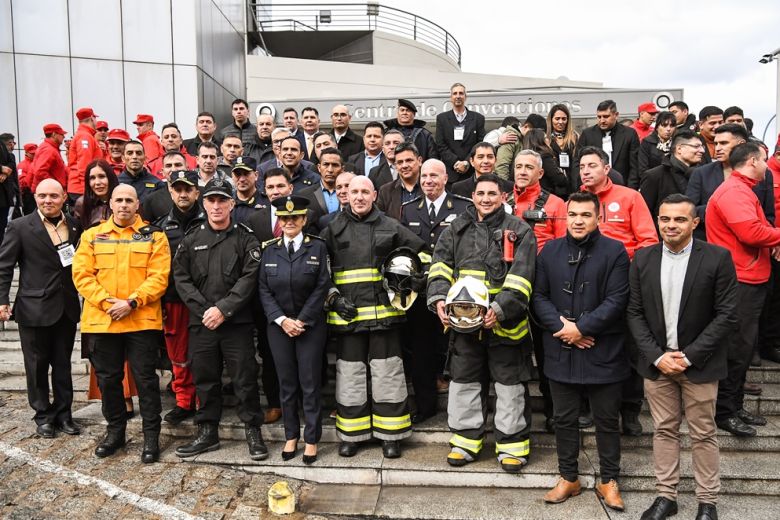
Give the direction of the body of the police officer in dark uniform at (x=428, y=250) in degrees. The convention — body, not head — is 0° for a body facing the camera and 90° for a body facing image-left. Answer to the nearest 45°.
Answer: approximately 0°

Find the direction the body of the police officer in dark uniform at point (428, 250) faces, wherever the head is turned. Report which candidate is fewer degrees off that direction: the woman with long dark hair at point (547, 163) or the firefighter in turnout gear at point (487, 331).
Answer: the firefighter in turnout gear

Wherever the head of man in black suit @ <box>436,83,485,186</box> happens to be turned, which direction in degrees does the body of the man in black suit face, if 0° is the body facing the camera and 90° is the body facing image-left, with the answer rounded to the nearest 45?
approximately 0°

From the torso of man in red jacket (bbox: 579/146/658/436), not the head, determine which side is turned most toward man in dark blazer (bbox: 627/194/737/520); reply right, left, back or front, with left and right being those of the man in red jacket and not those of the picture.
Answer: left
